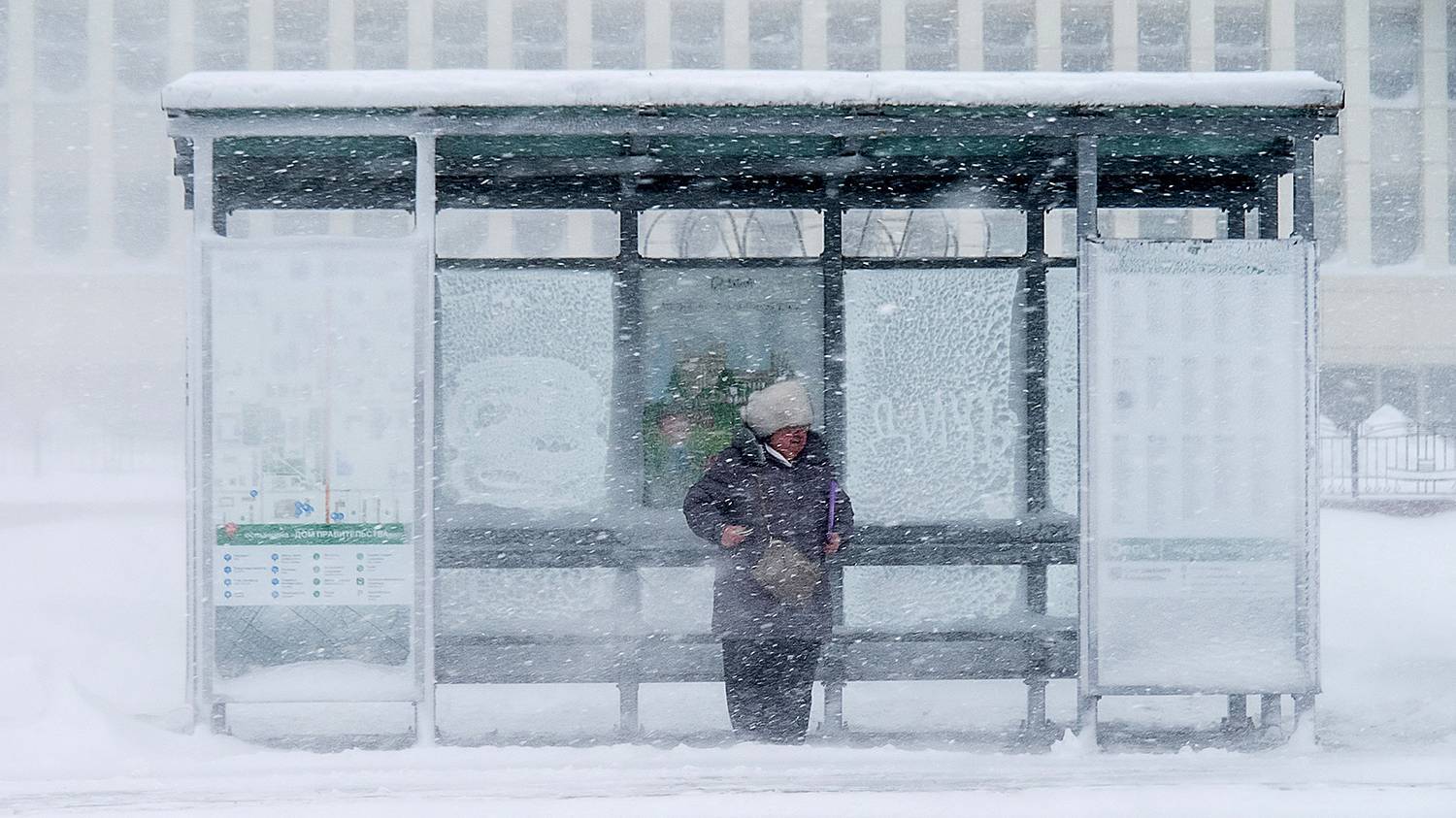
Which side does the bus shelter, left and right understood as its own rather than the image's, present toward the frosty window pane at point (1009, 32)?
back

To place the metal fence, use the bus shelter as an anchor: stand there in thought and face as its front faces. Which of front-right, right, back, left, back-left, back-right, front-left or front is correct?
back-left

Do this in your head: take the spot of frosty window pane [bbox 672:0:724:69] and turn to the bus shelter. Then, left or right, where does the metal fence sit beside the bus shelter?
left

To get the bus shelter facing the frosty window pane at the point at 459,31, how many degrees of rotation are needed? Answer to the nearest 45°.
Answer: approximately 180°

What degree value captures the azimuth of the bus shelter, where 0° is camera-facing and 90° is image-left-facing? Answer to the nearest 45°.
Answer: approximately 0°

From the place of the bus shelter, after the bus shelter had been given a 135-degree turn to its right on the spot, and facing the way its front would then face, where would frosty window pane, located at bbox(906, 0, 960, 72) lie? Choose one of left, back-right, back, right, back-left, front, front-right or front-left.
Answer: front-right

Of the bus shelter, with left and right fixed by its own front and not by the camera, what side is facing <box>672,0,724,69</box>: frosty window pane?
back

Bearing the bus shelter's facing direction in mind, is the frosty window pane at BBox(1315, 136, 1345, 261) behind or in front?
behind

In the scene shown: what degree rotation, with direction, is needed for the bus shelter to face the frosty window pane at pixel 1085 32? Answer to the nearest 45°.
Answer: approximately 180°
